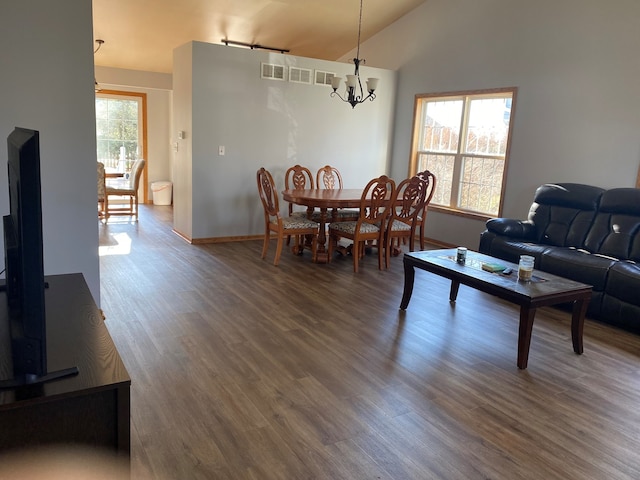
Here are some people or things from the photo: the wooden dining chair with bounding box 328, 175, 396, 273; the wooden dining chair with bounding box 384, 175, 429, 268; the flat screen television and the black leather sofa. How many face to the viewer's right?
1

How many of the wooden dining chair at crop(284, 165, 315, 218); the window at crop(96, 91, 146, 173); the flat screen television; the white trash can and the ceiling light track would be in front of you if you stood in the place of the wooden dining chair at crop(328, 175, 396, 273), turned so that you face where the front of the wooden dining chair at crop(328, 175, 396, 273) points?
4

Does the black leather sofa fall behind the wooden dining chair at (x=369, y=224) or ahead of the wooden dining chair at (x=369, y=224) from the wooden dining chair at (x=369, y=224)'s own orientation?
behind

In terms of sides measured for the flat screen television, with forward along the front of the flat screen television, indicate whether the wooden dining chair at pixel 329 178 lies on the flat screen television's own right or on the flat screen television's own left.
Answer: on the flat screen television's own left

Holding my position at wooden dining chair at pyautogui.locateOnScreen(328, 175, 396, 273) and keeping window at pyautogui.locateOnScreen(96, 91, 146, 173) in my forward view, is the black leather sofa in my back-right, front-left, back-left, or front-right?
back-right

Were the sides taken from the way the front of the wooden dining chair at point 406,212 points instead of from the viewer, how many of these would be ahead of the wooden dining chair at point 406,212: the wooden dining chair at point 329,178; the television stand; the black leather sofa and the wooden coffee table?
1

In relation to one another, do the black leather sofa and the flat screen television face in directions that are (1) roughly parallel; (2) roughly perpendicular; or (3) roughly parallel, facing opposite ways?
roughly parallel, facing opposite ways

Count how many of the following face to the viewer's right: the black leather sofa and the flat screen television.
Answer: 1

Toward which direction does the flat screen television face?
to the viewer's right

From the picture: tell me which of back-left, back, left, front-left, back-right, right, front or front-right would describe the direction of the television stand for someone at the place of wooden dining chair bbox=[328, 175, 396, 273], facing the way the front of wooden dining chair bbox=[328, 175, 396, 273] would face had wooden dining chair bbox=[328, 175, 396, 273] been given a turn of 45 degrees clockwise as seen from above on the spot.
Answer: back

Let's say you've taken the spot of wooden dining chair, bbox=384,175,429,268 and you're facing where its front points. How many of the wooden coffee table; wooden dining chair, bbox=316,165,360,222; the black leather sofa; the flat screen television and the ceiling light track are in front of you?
2

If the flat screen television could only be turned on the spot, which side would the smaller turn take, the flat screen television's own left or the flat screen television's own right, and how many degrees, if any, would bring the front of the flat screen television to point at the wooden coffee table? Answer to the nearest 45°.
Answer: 0° — it already faces it

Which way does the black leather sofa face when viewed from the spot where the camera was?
facing the viewer and to the left of the viewer
